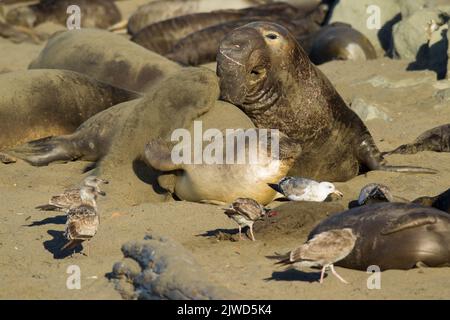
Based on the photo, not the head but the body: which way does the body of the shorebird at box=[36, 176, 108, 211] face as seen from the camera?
to the viewer's right

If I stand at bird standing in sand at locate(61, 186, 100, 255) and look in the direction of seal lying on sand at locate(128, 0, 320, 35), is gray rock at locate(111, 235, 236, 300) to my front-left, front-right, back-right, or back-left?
back-right

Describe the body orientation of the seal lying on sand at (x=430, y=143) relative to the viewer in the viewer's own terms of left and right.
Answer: facing to the right of the viewer

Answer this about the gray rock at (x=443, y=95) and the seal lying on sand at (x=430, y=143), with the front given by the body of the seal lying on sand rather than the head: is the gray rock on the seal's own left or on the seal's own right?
on the seal's own left

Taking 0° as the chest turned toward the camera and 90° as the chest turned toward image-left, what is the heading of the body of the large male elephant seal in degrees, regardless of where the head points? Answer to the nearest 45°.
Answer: approximately 45°
